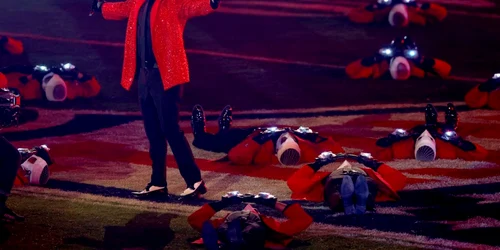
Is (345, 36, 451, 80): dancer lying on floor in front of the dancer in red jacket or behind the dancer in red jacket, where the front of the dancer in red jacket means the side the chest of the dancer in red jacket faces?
behind

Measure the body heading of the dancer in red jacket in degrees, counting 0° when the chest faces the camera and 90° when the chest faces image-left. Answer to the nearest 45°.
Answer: approximately 45°

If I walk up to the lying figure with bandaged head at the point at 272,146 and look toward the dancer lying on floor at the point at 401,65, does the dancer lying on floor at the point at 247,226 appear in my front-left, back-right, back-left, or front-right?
back-right
